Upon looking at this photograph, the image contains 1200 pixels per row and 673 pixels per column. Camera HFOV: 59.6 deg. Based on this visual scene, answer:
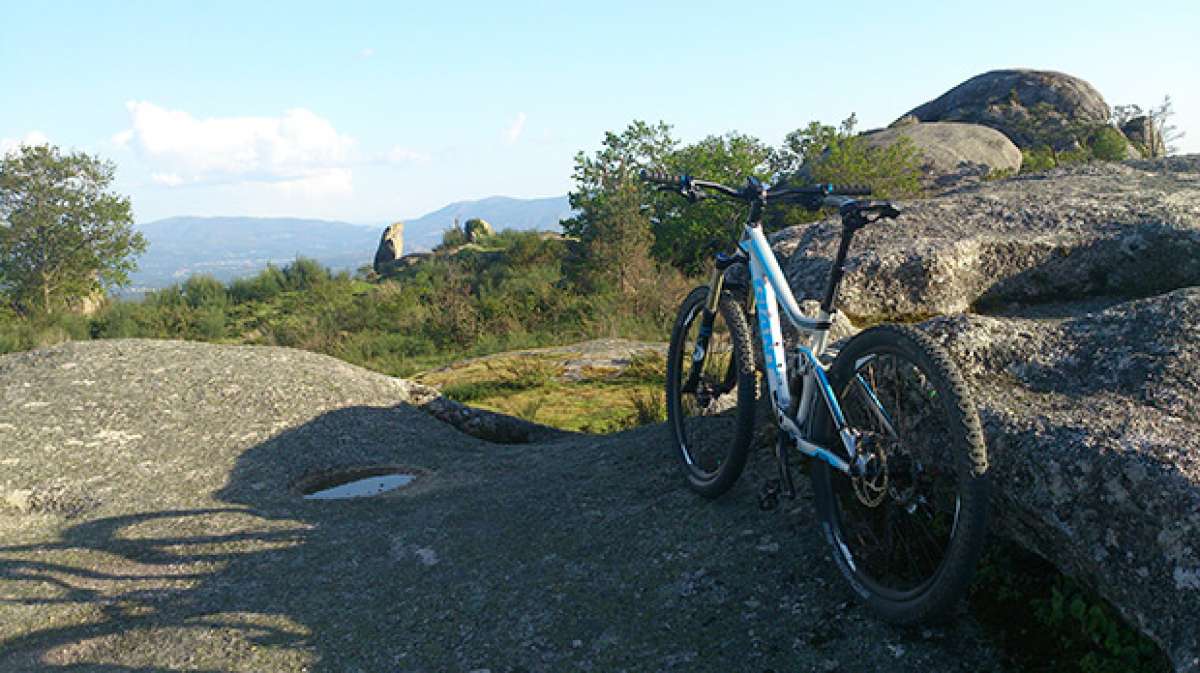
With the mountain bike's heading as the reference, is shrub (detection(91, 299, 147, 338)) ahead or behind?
ahead

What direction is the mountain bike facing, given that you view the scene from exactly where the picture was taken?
facing away from the viewer and to the left of the viewer

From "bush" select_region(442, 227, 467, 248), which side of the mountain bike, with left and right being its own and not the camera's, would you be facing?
front

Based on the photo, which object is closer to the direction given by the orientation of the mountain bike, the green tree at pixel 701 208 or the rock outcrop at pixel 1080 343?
the green tree

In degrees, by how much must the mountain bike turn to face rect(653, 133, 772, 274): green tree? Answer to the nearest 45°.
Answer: approximately 45° to its right

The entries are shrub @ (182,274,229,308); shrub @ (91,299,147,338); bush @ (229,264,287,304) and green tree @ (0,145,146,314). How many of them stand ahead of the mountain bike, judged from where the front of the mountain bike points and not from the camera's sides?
4

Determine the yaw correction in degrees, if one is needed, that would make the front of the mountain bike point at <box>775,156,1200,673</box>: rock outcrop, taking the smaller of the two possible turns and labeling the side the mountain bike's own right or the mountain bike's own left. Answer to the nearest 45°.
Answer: approximately 90° to the mountain bike's own right

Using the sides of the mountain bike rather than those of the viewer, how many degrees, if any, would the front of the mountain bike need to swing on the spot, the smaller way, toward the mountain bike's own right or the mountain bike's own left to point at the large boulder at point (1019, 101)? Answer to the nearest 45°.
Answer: approximately 45° to the mountain bike's own right

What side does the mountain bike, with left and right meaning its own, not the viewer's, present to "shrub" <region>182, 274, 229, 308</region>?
front

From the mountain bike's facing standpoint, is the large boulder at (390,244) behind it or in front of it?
in front

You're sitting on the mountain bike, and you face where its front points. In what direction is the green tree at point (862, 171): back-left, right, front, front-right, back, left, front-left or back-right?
front-right

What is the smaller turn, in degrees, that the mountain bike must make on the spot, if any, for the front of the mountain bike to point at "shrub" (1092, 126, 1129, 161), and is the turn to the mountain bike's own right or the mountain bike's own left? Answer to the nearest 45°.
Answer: approximately 45° to the mountain bike's own right

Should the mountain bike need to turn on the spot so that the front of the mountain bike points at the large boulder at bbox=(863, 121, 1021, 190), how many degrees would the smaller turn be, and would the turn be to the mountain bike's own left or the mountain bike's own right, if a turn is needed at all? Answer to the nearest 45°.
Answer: approximately 45° to the mountain bike's own right
